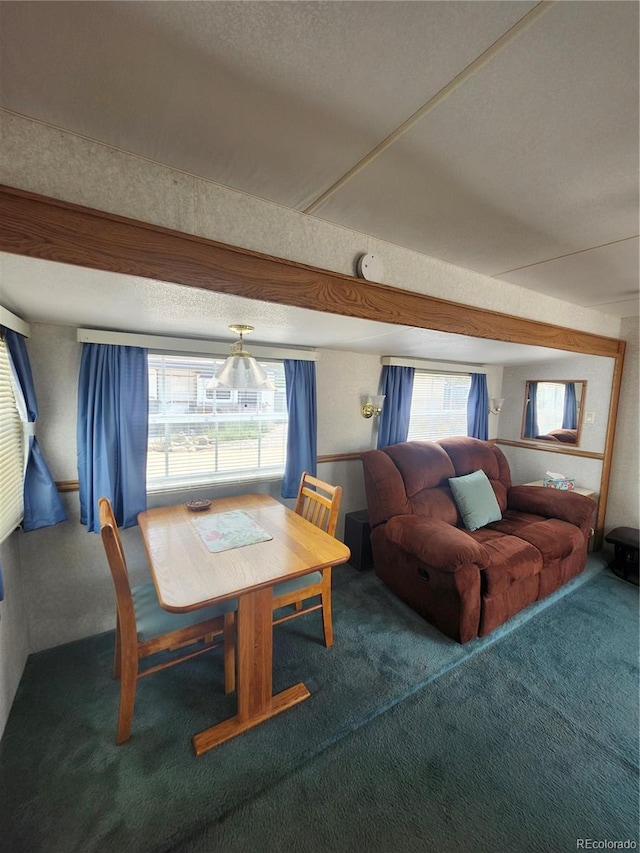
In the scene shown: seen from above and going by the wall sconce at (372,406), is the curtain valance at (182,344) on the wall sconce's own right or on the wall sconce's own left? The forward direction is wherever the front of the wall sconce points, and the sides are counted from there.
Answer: on the wall sconce's own right

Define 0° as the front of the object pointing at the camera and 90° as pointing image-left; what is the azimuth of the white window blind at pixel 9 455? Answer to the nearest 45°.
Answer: approximately 270°

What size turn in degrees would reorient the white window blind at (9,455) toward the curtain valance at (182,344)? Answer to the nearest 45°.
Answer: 0° — it already faces it

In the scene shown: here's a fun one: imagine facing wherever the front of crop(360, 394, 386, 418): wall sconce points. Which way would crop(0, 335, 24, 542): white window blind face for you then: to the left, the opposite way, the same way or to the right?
to the left

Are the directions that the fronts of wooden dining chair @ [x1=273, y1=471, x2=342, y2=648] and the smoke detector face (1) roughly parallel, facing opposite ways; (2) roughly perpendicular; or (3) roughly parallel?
roughly perpendicular

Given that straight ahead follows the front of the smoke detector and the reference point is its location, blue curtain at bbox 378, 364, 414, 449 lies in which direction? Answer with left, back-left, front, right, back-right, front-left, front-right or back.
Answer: back-left

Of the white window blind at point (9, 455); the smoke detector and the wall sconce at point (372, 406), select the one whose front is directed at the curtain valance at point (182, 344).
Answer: the white window blind

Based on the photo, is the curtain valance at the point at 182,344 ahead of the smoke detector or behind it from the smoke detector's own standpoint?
behind

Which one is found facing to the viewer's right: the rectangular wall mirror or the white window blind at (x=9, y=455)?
the white window blind

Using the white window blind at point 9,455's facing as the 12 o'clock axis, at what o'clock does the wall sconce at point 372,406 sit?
The wall sconce is roughly at 12 o'clock from the white window blind.
